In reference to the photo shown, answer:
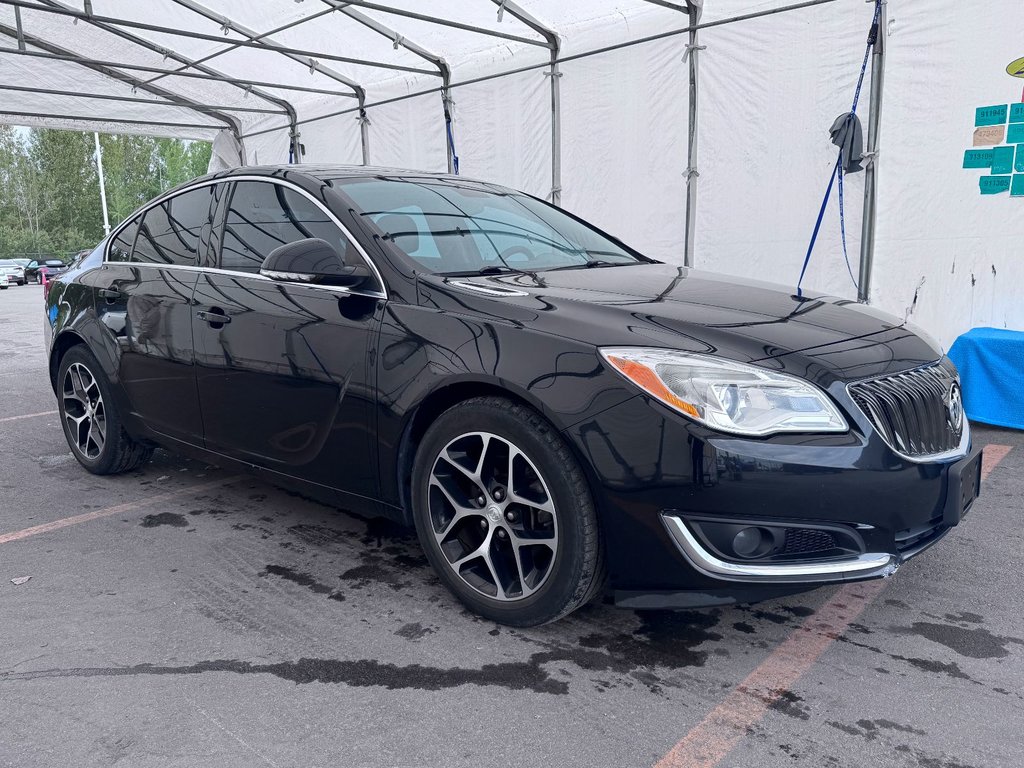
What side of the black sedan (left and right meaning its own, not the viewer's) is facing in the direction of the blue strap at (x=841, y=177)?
left

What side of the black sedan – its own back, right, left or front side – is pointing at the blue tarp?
left

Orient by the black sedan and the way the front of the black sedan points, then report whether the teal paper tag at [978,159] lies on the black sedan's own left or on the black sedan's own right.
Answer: on the black sedan's own left

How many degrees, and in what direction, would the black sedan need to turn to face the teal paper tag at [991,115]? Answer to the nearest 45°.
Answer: approximately 90° to its left

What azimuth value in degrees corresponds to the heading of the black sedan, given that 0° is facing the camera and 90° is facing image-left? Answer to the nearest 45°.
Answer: approximately 315°

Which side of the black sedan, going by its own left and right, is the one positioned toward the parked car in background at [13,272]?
back
